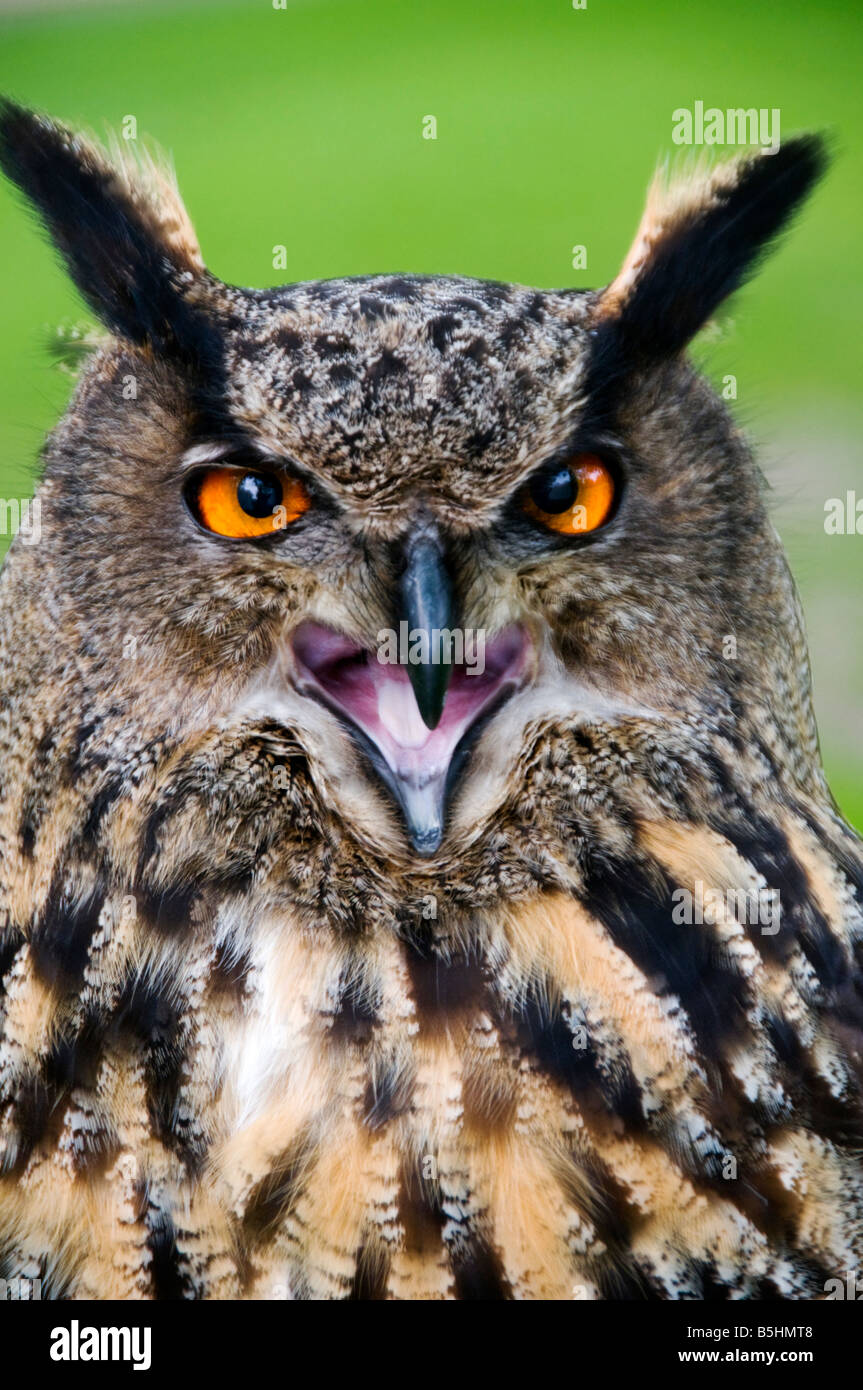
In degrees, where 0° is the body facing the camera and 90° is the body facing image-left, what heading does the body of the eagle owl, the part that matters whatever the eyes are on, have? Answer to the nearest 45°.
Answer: approximately 0°
